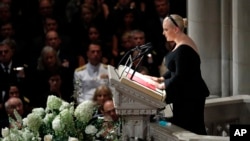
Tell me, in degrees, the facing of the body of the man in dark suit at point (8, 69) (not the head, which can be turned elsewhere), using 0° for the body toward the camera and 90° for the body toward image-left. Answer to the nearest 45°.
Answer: approximately 0°

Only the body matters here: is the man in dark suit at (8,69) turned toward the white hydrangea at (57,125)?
yes

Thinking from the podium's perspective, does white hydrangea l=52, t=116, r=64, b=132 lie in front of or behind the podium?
in front

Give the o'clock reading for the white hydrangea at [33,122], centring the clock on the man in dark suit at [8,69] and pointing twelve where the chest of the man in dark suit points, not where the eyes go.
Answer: The white hydrangea is roughly at 12 o'clock from the man in dark suit.

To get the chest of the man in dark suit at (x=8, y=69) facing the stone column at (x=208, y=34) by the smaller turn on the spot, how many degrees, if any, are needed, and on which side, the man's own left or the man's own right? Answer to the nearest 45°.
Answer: approximately 45° to the man's own left

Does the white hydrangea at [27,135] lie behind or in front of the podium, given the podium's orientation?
in front

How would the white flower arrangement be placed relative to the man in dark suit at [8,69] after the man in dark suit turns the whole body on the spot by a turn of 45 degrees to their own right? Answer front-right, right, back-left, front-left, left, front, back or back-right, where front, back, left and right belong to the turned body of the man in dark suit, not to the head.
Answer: front-left

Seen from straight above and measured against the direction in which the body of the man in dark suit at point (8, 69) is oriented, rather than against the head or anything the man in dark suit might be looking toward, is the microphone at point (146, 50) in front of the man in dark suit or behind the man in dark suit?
in front

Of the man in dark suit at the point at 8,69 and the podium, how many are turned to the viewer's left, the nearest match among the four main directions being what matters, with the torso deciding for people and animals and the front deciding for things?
1

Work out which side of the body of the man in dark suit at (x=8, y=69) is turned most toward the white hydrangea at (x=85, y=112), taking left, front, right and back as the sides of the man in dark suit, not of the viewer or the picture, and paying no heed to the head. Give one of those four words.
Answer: front

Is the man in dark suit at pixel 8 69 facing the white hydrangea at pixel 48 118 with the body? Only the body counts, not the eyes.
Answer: yes

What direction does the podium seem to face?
to the viewer's left
